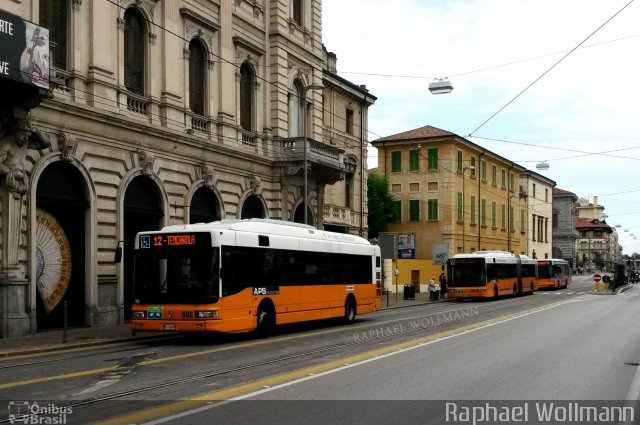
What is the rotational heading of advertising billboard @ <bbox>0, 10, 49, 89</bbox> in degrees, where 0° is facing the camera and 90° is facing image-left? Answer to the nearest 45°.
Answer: approximately 315°

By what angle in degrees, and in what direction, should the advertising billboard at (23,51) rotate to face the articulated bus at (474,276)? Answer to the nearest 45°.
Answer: approximately 90° to its left

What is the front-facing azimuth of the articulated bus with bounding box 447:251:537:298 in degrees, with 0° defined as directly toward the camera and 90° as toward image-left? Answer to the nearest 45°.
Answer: approximately 45°
